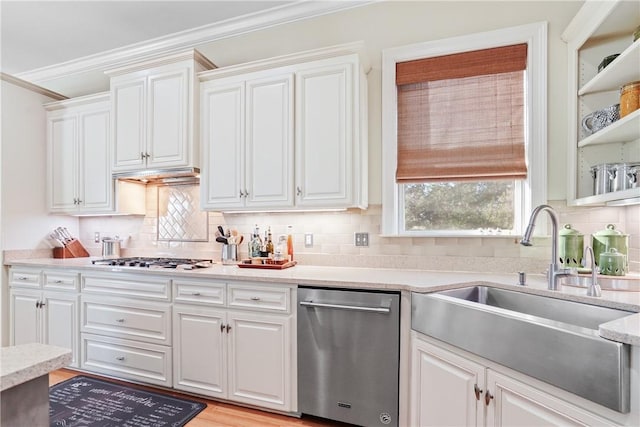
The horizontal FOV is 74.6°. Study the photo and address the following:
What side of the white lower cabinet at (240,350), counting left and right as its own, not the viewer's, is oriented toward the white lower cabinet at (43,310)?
right

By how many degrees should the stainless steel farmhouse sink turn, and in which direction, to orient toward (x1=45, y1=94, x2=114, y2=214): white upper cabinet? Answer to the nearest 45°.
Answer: approximately 45° to its right

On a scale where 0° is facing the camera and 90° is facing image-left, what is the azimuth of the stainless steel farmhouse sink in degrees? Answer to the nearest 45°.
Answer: approximately 45°

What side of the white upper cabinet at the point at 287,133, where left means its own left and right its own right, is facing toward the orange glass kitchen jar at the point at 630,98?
left
